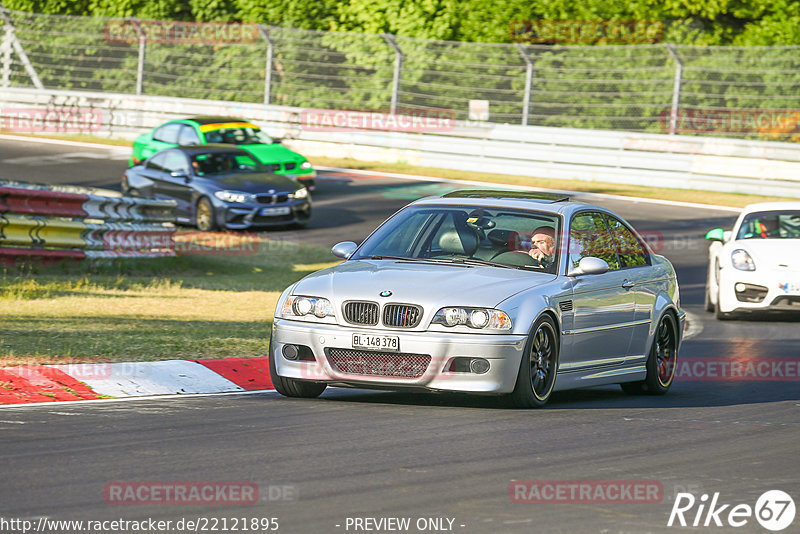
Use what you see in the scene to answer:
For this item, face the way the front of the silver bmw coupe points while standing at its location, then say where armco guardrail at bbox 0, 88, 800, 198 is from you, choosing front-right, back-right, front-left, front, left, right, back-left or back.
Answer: back-right

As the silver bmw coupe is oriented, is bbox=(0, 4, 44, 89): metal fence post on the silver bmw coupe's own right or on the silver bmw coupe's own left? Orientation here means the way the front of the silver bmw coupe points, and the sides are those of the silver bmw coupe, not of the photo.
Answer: on the silver bmw coupe's own right

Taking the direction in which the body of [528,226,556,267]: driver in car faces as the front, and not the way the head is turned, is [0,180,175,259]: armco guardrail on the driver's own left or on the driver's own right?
on the driver's own right

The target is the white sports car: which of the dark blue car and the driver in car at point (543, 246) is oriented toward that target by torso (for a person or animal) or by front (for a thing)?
the dark blue car

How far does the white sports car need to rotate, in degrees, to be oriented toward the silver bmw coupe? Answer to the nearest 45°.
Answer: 0° — it already faces it

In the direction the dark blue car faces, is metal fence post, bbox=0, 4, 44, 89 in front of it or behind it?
behind

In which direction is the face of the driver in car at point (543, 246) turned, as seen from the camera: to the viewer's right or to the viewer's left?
to the viewer's left

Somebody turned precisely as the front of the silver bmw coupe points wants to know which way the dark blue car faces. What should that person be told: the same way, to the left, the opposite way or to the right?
to the left

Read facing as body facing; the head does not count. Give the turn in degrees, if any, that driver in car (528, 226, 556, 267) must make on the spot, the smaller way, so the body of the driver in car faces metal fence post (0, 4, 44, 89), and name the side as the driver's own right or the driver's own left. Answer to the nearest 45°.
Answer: approximately 90° to the driver's own right

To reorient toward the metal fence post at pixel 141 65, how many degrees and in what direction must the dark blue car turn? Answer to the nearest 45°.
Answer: approximately 135° to its left

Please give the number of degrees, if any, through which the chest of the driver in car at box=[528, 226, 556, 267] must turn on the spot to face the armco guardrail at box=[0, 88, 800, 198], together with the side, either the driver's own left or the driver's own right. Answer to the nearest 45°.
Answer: approximately 135° to the driver's own right
